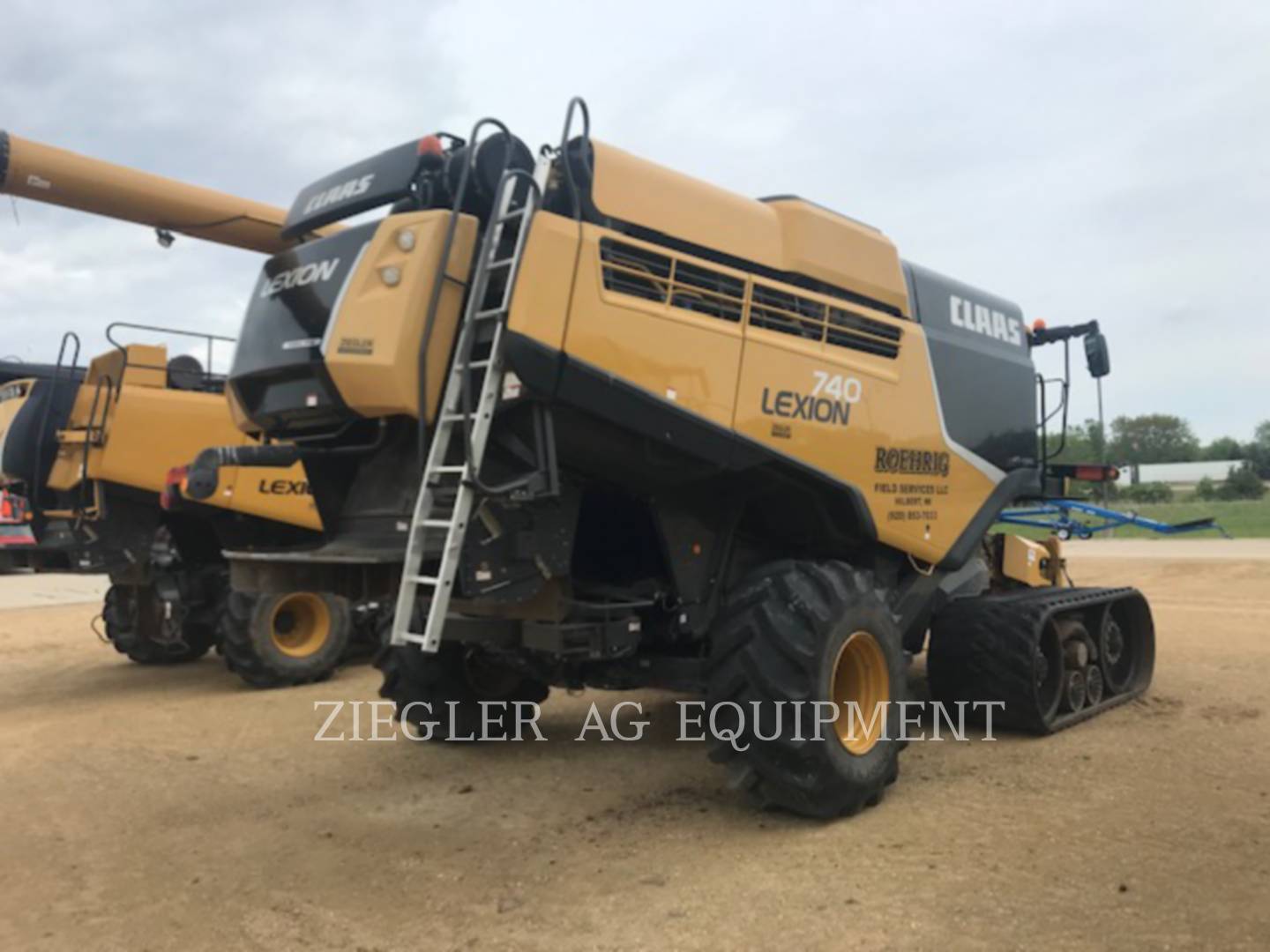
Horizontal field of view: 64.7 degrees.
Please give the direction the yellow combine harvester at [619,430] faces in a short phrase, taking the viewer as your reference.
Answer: facing away from the viewer and to the right of the viewer

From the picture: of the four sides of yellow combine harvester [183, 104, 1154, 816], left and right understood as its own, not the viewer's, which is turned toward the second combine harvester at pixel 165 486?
left
